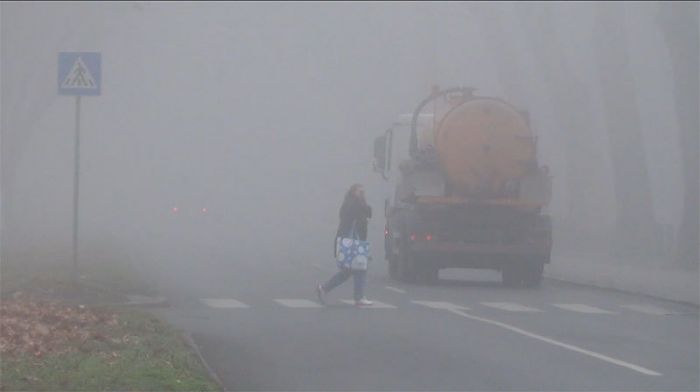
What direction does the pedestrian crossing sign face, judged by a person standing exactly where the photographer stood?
facing the viewer

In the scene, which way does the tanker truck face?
away from the camera

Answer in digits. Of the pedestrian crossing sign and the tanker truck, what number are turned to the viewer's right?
0

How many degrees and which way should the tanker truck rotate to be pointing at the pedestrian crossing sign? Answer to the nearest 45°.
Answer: approximately 135° to its left
